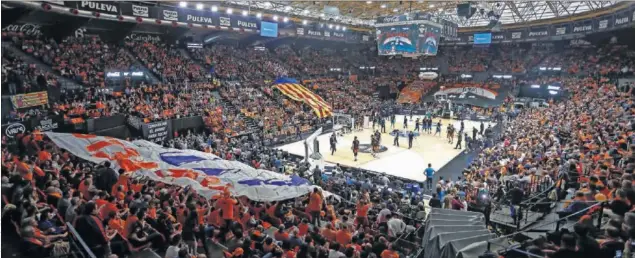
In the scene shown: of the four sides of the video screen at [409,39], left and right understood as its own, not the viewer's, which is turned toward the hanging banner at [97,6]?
right

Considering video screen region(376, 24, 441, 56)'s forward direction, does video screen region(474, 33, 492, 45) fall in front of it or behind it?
behind

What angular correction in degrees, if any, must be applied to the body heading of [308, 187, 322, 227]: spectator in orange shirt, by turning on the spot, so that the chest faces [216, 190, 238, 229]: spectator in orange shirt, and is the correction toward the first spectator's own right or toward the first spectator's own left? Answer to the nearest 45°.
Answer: approximately 135° to the first spectator's own left

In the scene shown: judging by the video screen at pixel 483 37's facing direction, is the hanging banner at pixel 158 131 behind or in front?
in front

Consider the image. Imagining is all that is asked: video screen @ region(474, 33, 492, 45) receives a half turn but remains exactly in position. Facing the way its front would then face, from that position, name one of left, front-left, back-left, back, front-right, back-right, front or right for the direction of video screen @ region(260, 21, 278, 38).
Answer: back-left

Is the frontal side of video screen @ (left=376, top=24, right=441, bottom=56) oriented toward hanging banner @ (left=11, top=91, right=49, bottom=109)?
no

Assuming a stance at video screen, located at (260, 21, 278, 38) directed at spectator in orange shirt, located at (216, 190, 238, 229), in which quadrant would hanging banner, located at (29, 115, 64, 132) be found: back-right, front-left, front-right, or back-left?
front-right

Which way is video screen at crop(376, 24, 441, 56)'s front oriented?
toward the camera

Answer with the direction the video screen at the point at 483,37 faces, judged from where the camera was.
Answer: facing the viewer

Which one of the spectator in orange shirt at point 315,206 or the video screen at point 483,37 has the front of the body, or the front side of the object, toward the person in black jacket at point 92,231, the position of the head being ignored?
the video screen

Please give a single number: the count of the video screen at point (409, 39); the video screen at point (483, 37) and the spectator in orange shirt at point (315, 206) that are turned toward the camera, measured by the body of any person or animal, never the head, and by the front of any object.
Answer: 2

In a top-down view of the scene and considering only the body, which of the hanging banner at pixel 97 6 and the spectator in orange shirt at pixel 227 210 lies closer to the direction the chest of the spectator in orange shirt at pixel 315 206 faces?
the hanging banner

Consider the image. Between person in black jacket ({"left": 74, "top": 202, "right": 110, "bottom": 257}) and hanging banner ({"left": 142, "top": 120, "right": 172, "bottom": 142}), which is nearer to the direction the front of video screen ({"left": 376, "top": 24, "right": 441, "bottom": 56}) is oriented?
the person in black jacket

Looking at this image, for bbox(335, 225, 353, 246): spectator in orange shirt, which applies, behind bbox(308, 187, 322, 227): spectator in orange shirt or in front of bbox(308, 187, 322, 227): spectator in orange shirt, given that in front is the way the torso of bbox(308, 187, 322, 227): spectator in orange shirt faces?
behind

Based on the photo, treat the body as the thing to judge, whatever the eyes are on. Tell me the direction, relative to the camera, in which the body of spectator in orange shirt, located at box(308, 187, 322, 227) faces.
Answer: away from the camera

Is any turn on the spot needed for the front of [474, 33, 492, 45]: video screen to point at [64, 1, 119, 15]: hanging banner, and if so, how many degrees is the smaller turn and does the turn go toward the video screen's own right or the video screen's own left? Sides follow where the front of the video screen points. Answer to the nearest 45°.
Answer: approximately 45° to the video screen's own right

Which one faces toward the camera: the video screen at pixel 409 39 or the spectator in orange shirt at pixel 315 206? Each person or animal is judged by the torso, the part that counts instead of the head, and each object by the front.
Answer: the video screen

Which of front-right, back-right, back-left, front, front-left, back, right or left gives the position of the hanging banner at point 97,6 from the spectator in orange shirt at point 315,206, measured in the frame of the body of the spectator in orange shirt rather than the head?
front-left
